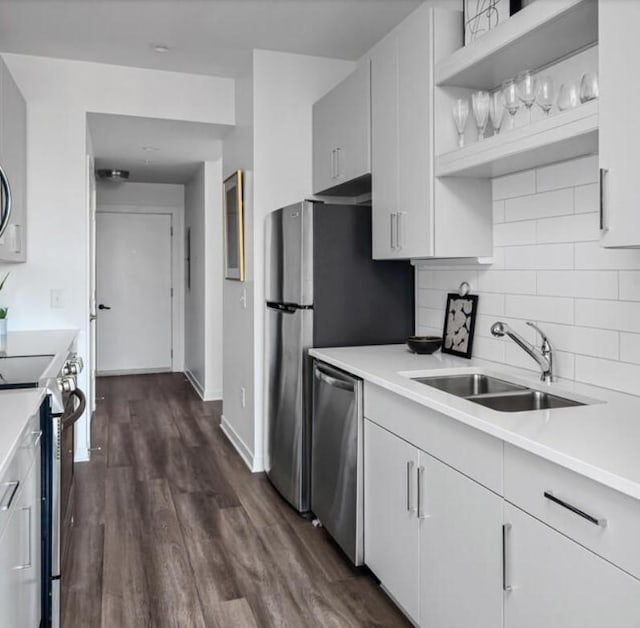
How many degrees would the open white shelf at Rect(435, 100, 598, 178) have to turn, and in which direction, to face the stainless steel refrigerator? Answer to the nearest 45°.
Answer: approximately 90° to its right

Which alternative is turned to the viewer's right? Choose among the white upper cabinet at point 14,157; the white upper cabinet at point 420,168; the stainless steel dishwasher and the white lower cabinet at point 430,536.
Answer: the white upper cabinet at point 14,157

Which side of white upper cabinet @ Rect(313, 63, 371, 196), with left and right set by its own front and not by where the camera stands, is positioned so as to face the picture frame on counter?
left

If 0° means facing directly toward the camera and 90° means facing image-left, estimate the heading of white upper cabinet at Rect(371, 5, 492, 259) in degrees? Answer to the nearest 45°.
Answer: approximately 45°

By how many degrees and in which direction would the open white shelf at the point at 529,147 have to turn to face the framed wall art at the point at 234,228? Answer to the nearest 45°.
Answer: approximately 90° to its right

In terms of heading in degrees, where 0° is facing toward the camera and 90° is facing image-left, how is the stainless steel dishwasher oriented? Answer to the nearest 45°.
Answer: approximately 45°

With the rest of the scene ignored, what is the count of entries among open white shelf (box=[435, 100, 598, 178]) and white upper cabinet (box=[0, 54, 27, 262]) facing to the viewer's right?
1
